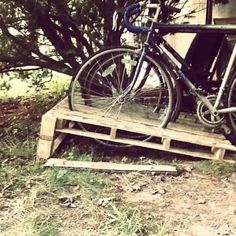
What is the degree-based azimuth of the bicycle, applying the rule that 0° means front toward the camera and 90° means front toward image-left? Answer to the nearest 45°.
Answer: approximately 90°

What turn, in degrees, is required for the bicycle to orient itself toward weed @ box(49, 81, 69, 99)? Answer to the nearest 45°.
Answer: approximately 45° to its right

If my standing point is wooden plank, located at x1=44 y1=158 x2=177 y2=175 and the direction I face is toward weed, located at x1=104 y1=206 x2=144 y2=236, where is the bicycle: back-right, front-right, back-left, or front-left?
back-left

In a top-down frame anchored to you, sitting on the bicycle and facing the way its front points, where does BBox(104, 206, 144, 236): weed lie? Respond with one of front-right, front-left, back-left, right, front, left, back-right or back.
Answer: left
